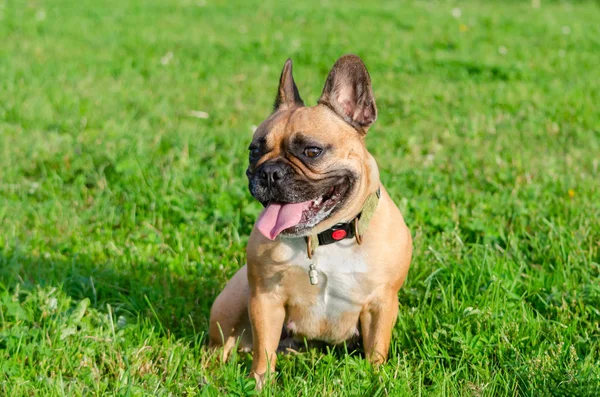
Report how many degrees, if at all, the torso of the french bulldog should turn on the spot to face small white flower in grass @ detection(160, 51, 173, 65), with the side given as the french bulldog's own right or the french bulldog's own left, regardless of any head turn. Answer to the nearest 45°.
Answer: approximately 180°

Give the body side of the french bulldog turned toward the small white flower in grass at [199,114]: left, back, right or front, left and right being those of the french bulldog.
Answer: back
